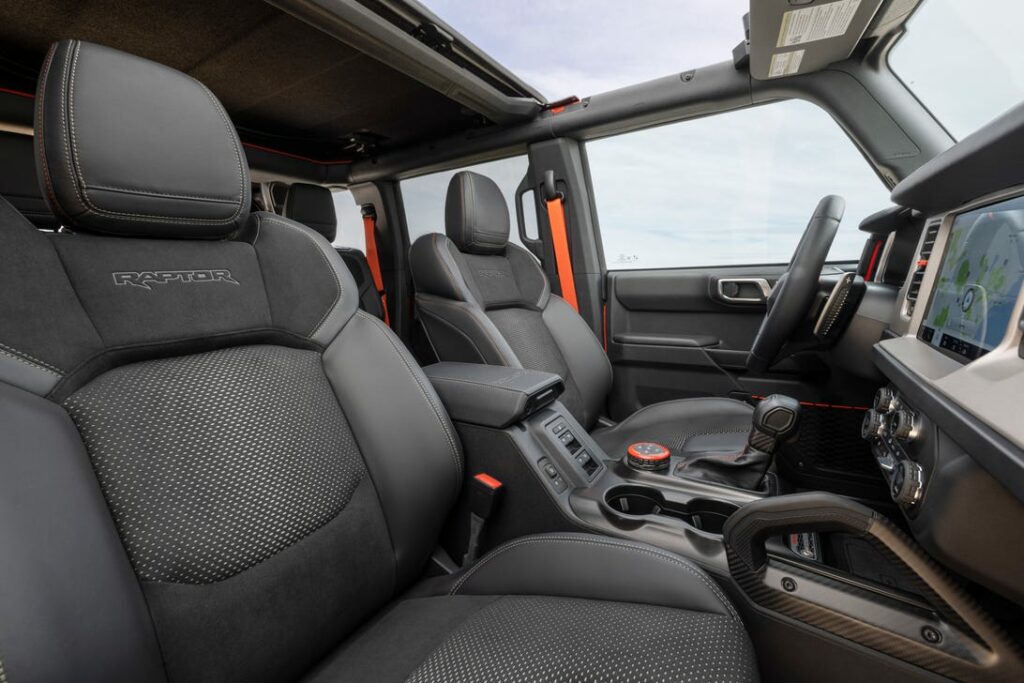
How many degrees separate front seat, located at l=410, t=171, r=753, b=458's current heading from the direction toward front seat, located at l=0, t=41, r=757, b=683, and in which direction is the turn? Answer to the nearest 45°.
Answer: approximately 45° to its right

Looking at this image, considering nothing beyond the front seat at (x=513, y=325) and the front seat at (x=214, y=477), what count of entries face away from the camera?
0

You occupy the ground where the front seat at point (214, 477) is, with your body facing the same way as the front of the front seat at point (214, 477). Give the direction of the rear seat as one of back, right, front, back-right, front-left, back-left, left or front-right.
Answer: back-left

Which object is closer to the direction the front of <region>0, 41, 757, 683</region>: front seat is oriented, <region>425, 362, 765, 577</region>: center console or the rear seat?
the center console

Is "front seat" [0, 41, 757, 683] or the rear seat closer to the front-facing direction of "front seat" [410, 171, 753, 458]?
the front seat

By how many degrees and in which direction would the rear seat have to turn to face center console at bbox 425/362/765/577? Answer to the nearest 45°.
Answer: approximately 45° to its right

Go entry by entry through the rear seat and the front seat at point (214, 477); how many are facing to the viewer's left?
0

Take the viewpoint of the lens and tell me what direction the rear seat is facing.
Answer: facing the viewer and to the right of the viewer

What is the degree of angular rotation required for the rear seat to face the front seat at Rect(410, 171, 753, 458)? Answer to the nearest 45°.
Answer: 0° — it already faces it

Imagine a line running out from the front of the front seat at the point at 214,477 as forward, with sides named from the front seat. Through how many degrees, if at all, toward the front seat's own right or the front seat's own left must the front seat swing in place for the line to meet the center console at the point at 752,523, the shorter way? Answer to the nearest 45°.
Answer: approximately 45° to the front seat's own left

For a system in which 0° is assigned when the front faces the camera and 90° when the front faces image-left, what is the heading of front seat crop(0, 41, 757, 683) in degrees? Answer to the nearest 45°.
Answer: approximately 315°

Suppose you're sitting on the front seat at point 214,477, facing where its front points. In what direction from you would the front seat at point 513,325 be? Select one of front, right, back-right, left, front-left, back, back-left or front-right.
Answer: left
